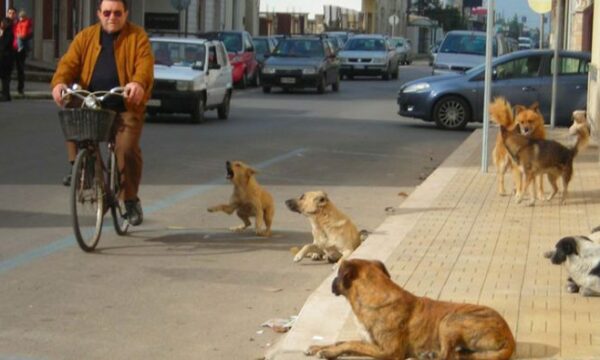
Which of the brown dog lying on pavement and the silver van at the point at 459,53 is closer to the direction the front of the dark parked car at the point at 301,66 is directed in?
the brown dog lying on pavement

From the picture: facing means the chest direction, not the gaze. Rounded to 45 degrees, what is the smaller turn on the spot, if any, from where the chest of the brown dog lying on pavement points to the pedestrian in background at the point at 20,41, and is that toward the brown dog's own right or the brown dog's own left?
approximately 90° to the brown dog's own right

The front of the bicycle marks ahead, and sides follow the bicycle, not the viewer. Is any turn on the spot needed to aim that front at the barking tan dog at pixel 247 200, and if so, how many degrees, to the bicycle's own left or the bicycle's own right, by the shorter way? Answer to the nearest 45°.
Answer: approximately 135° to the bicycle's own left

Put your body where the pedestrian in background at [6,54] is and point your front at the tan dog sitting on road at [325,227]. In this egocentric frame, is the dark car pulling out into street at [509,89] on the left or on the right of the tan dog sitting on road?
left

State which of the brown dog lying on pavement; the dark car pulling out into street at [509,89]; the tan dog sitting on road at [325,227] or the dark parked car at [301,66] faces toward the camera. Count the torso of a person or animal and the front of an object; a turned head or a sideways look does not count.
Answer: the dark parked car at [301,66]

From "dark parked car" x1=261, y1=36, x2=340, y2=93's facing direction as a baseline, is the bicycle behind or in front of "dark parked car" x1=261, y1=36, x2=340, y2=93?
in front

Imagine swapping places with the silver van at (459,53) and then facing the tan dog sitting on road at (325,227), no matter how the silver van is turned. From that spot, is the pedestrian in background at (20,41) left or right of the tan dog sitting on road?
right

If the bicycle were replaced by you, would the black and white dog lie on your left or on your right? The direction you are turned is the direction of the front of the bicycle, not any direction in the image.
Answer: on your left

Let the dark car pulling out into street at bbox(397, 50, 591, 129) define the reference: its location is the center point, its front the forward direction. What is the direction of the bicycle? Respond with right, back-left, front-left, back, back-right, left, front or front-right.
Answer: left

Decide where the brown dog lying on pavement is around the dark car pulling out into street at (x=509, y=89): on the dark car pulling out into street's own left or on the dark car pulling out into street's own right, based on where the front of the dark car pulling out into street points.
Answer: on the dark car pulling out into street's own left

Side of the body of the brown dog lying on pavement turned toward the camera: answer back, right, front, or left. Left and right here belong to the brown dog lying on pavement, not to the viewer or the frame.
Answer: left

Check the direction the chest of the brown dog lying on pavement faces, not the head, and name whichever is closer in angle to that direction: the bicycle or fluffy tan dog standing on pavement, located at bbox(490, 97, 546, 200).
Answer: the bicycle

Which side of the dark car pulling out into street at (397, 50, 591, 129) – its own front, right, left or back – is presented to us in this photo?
left
